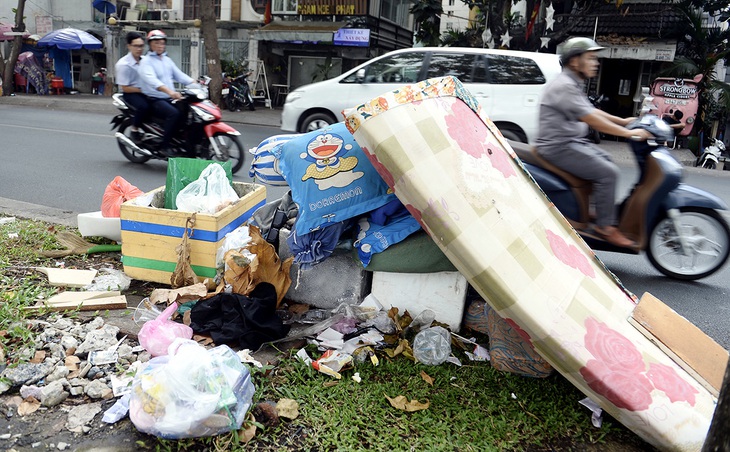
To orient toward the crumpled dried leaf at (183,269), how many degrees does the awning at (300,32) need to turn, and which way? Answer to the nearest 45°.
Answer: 0° — it already faces it

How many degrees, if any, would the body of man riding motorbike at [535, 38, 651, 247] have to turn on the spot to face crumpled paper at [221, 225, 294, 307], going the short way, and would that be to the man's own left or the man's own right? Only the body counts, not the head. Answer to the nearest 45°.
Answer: approximately 135° to the man's own right

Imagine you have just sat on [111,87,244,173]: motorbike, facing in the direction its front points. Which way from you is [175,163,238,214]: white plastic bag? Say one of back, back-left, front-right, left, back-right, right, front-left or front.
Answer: front-right

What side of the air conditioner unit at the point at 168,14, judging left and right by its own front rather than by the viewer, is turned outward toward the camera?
front

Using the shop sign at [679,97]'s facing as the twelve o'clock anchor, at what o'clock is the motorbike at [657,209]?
The motorbike is roughly at 12 o'clock from the shop sign.

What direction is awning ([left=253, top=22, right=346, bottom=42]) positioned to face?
toward the camera

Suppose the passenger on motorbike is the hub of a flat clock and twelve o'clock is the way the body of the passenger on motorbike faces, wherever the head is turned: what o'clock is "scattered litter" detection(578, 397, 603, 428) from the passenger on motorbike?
The scattered litter is roughly at 1 o'clock from the passenger on motorbike.

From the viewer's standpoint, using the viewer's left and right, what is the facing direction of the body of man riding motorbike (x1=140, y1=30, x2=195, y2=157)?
facing the viewer and to the right of the viewer

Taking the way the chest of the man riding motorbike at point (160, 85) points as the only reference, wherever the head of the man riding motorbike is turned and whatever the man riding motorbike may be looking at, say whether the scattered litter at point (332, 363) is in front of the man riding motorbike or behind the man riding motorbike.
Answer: in front

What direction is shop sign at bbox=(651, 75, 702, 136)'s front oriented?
toward the camera

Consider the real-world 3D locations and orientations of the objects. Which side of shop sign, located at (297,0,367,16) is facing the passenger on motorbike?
front

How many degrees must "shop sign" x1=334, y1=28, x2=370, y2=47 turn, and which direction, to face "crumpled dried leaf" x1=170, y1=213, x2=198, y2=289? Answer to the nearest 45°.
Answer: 0° — it already faces it

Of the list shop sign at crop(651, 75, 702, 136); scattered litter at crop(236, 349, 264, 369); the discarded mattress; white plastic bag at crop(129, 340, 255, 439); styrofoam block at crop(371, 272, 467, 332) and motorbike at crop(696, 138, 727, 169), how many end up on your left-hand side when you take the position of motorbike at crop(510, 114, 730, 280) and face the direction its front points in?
2

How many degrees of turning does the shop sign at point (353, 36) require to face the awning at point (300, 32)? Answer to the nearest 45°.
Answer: approximately 135° to its right

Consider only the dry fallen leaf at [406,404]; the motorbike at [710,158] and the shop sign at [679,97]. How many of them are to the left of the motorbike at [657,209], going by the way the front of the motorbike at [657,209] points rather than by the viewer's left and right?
2

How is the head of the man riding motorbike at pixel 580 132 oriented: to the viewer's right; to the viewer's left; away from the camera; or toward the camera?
to the viewer's right
